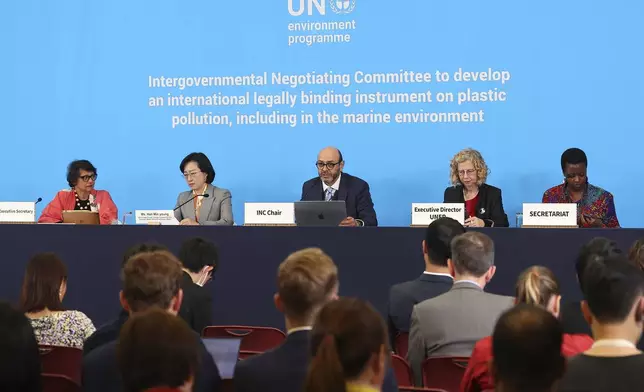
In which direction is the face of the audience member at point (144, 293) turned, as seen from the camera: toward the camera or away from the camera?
away from the camera

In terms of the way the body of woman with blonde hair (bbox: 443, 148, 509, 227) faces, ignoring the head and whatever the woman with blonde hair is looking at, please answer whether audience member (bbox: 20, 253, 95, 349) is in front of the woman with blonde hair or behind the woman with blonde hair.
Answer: in front

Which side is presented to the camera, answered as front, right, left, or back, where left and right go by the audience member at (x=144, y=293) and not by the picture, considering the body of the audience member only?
back

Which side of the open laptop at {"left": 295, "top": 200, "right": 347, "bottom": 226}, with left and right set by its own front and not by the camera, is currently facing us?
back

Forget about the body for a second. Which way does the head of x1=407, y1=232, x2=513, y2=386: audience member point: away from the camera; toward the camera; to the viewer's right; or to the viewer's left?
away from the camera

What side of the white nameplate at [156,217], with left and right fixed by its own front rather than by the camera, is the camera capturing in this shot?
front

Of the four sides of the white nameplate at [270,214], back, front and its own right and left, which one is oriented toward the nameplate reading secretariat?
left

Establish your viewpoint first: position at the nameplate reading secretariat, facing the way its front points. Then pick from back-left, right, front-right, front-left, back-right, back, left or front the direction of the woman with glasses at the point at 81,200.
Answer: right

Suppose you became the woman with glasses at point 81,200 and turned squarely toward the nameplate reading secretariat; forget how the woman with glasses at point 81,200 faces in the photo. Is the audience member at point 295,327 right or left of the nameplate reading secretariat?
right

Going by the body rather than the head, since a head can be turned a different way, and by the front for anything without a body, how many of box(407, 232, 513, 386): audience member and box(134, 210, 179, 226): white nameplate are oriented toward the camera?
1

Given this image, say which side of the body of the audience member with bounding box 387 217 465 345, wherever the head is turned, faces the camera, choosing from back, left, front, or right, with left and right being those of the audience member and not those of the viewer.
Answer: back

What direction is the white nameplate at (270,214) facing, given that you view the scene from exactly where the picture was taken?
facing the viewer

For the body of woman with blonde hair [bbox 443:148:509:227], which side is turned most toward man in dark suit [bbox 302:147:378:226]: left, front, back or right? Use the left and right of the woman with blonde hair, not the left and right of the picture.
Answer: right

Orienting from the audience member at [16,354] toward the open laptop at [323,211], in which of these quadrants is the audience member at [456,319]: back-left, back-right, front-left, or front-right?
front-right

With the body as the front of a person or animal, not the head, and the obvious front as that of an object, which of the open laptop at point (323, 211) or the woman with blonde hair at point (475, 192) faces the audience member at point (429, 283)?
the woman with blonde hair

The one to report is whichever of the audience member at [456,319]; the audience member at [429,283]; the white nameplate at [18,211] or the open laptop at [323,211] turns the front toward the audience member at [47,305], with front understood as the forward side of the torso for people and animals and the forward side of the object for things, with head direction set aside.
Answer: the white nameplate

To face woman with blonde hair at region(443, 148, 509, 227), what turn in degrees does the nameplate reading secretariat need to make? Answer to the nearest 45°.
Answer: approximately 135° to its right

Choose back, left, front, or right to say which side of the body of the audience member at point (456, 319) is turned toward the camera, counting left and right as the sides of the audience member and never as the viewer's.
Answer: back

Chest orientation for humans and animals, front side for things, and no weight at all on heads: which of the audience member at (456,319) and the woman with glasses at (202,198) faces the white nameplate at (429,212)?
the audience member
